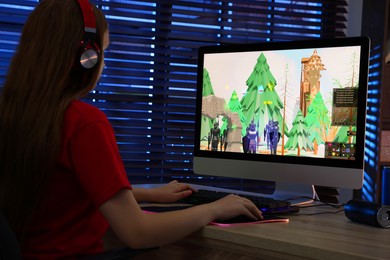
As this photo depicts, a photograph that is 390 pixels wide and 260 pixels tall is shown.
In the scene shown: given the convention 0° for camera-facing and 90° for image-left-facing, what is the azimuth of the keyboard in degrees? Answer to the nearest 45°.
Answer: approximately 45°
